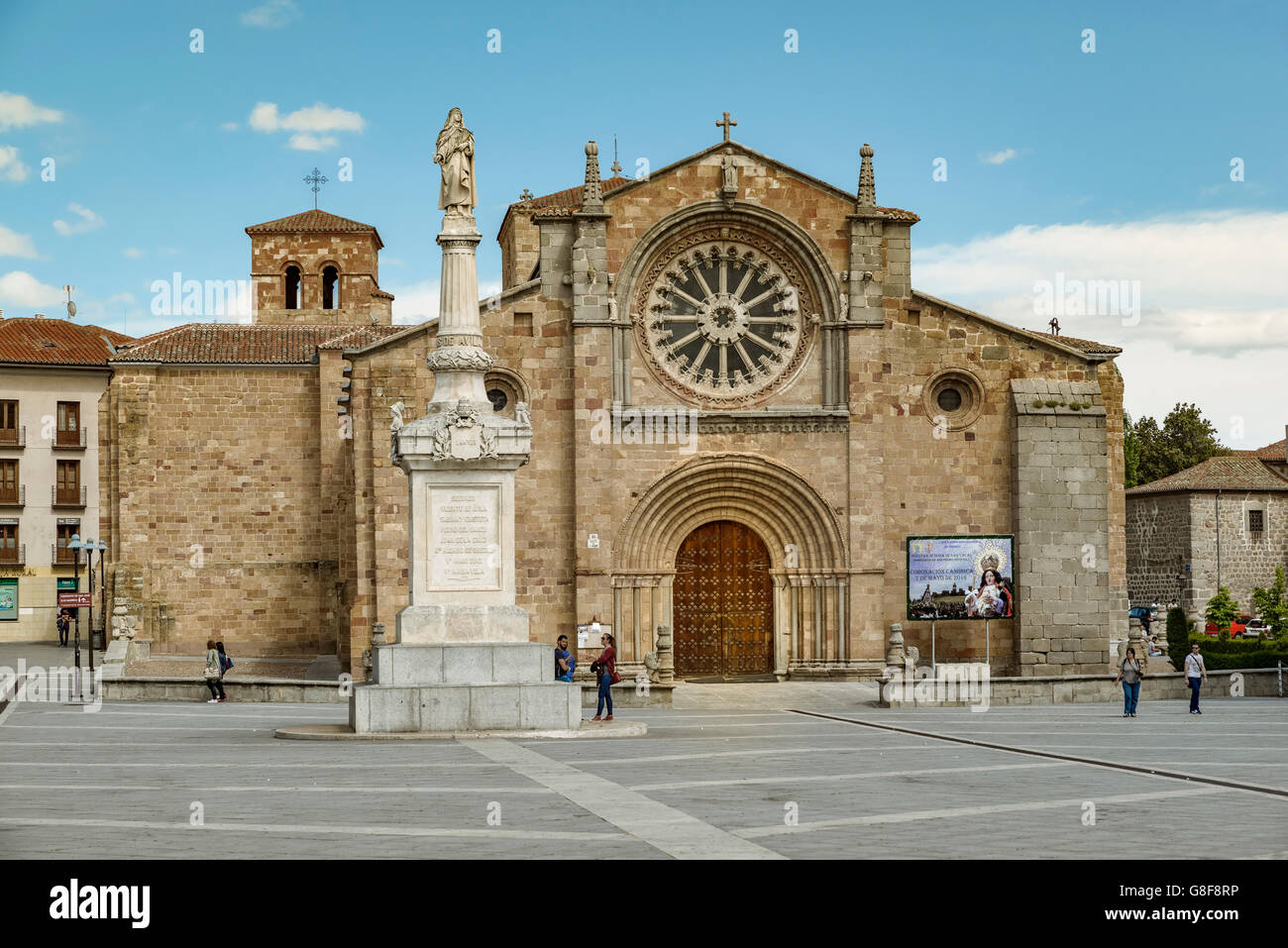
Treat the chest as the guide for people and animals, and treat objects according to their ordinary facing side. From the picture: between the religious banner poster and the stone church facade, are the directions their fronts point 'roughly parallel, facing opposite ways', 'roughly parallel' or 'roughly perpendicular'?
roughly parallel

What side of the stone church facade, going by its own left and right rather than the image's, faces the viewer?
front

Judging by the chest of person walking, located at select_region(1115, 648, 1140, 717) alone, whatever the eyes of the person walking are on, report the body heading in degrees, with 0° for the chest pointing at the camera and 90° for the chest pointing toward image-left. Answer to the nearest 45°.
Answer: approximately 0°

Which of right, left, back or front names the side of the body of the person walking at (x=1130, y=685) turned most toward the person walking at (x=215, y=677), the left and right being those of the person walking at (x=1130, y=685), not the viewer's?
right

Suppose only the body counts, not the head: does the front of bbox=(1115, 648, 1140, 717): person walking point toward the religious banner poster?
no

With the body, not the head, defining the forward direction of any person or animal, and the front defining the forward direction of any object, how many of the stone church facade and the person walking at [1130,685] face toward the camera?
2

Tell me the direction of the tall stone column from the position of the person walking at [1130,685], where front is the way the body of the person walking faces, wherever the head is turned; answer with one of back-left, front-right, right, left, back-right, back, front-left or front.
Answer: front-right

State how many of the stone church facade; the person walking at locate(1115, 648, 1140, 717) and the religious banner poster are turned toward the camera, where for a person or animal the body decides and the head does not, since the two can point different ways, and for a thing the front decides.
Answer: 3

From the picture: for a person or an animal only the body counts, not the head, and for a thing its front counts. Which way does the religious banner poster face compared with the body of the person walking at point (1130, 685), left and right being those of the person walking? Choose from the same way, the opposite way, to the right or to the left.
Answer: the same way

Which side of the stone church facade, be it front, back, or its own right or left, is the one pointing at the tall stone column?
front

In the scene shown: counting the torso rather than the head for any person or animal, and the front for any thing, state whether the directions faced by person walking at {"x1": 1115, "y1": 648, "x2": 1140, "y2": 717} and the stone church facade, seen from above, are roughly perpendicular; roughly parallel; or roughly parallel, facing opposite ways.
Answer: roughly parallel

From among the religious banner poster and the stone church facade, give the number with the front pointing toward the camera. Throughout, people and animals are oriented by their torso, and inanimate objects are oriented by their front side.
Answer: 2

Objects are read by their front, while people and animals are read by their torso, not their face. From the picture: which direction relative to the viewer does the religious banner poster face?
toward the camera

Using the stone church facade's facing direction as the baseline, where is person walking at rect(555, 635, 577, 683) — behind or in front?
in front
